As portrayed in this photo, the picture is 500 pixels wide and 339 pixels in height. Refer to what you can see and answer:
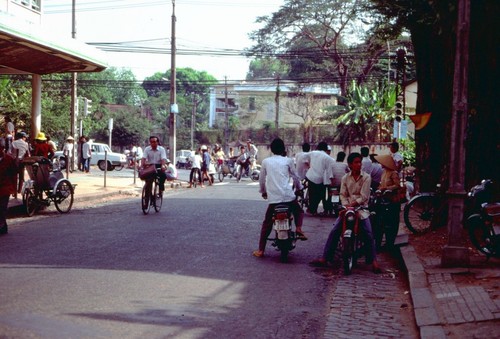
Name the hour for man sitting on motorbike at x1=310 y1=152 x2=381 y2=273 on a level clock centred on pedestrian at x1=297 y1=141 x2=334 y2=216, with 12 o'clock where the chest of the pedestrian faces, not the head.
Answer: The man sitting on motorbike is roughly at 6 o'clock from the pedestrian.

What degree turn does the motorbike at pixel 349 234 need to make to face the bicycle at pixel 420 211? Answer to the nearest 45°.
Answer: approximately 180°

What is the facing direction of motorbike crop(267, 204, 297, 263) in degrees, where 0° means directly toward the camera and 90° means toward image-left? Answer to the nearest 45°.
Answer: approximately 180°

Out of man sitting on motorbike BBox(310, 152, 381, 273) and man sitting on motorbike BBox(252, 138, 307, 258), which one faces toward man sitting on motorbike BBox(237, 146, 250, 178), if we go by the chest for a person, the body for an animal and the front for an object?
man sitting on motorbike BBox(252, 138, 307, 258)

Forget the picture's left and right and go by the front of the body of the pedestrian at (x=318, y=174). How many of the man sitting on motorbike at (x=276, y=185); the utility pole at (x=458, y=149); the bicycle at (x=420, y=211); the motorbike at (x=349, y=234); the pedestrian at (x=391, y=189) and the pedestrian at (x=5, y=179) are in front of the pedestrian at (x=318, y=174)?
0

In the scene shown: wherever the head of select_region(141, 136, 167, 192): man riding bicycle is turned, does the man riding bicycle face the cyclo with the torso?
no

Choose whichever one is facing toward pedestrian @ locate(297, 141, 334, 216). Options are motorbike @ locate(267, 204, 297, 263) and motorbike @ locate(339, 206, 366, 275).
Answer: motorbike @ locate(267, 204, 297, 263)

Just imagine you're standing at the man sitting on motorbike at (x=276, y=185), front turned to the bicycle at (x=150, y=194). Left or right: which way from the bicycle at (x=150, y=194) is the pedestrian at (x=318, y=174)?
right

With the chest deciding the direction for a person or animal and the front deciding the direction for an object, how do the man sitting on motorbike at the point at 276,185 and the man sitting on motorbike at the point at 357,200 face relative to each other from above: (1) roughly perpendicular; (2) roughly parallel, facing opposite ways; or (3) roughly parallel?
roughly parallel, facing opposite ways

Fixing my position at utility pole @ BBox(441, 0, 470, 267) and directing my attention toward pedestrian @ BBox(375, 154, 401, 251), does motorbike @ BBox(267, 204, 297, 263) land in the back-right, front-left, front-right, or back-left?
front-left

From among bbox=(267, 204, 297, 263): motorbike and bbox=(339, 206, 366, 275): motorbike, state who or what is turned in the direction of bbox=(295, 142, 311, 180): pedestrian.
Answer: bbox=(267, 204, 297, 263): motorbike

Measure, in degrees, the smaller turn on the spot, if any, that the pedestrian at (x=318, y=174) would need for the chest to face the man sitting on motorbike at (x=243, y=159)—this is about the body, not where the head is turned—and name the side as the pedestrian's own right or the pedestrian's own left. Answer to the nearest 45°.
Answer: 0° — they already face them

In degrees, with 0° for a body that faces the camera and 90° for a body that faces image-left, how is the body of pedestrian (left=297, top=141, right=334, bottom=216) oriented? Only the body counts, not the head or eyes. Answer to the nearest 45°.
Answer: approximately 180°

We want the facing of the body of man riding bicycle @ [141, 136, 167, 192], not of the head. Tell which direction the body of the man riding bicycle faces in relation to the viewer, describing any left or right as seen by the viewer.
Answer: facing the viewer

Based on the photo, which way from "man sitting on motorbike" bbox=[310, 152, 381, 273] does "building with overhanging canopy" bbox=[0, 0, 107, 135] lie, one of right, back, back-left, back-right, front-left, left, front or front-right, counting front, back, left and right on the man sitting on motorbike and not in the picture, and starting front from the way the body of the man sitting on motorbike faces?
back-right

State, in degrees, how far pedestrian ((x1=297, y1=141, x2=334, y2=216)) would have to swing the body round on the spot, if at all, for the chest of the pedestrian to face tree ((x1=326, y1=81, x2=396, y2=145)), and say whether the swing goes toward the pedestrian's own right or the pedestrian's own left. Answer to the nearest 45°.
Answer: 0° — they already face it

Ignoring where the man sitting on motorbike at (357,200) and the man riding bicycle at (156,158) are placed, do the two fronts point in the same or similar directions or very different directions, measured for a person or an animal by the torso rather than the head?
same or similar directions

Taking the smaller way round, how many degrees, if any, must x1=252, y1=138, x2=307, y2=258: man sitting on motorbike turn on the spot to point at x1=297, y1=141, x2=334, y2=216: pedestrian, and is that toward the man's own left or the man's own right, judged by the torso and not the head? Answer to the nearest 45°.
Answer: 0° — they already face them

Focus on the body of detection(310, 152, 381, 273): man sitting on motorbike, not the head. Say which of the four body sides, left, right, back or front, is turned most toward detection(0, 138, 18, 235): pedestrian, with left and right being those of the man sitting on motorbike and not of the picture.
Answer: right

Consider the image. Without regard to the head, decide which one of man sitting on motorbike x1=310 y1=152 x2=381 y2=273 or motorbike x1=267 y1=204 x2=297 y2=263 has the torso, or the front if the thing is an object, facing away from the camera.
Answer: the motorbike

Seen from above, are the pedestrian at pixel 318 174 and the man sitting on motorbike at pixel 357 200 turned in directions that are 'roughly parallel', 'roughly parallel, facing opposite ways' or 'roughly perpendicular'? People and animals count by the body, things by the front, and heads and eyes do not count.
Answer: roughly parallel, facing opposite ways
